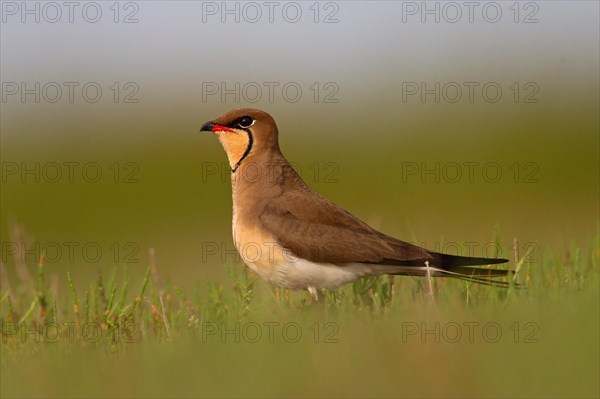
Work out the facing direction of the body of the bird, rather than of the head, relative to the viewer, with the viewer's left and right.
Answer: facing to the left of the viewer
